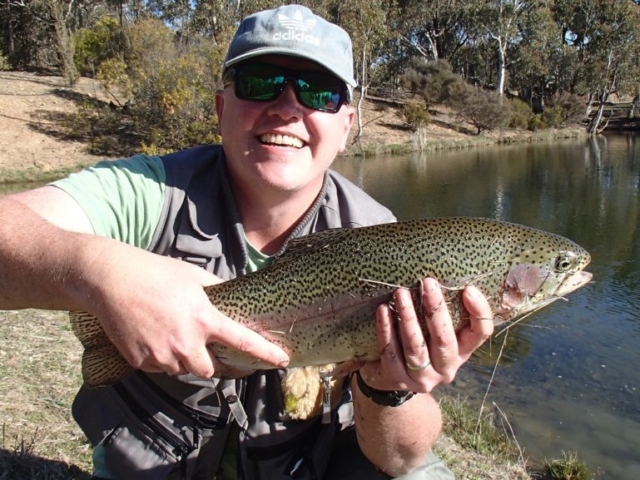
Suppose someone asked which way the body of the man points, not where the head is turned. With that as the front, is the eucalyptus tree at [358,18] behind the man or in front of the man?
behind

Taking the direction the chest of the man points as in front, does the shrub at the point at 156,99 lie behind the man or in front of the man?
behind

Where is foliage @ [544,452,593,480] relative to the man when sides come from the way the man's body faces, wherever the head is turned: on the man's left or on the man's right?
on the man's left

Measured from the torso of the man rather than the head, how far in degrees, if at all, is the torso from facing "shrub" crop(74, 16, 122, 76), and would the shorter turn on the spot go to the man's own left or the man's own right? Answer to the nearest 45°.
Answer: approximately 180°

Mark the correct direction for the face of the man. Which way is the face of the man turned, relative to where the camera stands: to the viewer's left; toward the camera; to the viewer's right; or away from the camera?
toward the camera

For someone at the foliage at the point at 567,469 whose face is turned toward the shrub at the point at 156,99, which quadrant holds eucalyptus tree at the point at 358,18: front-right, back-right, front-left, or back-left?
front-right

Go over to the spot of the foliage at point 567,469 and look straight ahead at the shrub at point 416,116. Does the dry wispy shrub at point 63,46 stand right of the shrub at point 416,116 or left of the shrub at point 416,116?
left

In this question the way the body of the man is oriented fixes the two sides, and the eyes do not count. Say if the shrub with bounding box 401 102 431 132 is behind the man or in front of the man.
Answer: behind

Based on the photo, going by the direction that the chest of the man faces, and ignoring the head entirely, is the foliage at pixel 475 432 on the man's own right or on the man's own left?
on the man's own left

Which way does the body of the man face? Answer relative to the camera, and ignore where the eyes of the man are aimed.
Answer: toward the camera
